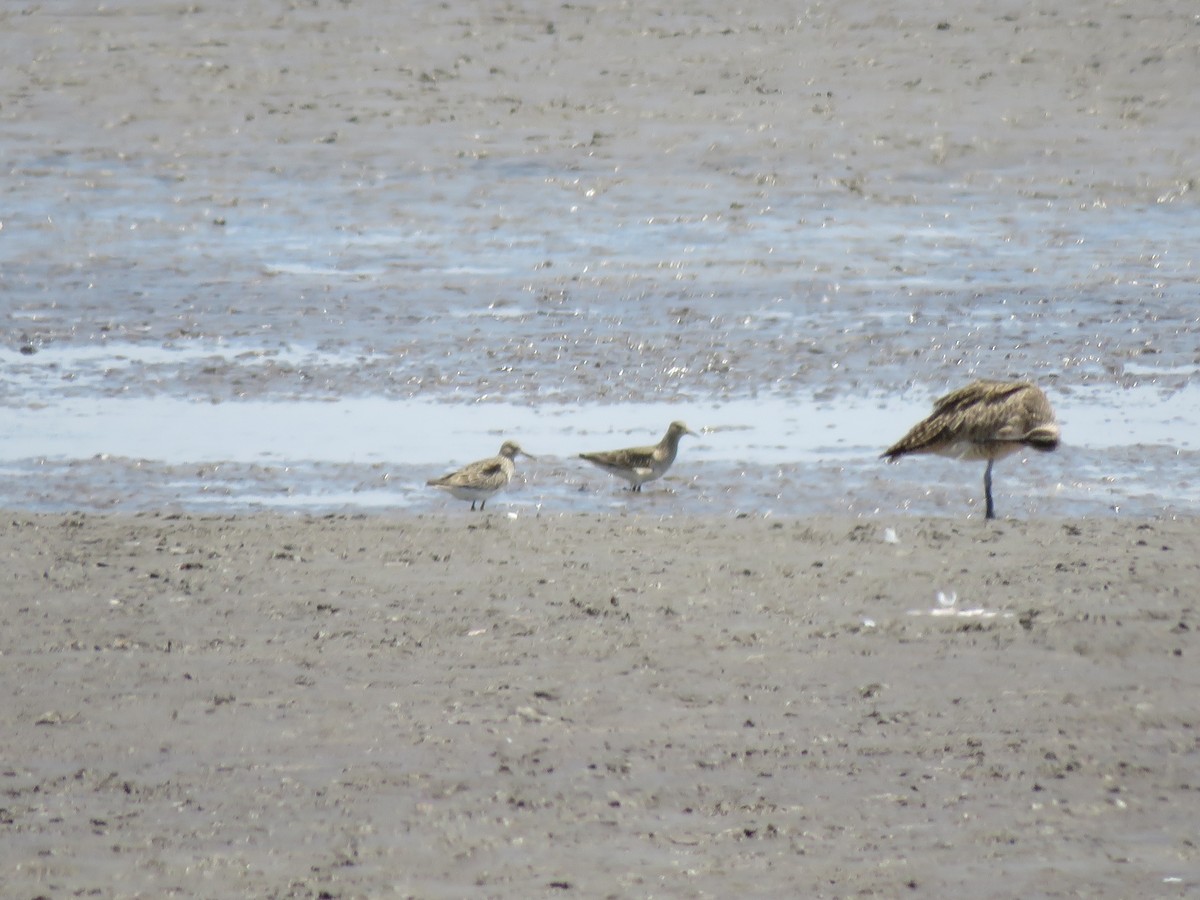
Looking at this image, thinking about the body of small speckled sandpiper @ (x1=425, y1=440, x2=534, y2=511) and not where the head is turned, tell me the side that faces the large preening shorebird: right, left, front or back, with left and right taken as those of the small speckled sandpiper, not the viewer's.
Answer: front

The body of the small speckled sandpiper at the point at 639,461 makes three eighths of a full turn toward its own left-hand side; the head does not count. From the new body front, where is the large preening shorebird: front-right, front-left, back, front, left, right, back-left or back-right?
back-right

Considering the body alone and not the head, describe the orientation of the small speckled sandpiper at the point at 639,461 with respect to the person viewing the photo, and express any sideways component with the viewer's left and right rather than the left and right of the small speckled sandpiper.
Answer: facing to the right of the viewer

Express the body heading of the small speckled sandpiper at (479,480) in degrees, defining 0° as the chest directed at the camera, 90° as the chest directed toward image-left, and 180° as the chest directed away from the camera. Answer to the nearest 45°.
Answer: approximately 270°

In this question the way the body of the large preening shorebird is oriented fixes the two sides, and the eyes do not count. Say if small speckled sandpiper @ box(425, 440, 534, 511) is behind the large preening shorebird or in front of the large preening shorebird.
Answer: behind

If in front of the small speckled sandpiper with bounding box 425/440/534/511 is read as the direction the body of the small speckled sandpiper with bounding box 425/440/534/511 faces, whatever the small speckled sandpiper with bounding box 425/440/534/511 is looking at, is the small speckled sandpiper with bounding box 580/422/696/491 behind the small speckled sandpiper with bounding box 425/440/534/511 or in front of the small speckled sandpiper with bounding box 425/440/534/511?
in front

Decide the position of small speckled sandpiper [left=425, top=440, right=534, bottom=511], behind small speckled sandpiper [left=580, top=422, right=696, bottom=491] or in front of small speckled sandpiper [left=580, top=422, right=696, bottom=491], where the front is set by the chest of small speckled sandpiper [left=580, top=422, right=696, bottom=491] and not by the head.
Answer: behind

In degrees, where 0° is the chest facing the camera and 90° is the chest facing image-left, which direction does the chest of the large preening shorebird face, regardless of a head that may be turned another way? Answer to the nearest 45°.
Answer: approximately 270°
